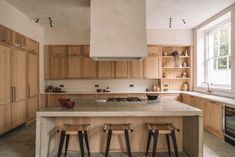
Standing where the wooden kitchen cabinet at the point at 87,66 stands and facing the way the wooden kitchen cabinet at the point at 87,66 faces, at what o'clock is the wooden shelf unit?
The wooden shelf unit is roughly at 9 o'clock from the wooden kitchen cabinet.

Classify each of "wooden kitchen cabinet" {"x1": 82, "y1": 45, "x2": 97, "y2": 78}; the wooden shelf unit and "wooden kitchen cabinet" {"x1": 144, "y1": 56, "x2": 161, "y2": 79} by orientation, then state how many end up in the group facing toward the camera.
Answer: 3

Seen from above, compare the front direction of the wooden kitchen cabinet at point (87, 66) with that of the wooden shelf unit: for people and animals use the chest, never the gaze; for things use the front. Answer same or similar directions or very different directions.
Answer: same or similar directions

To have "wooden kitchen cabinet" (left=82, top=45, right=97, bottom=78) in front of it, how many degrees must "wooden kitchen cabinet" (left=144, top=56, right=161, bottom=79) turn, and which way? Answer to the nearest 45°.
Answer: approximately 90° to its right

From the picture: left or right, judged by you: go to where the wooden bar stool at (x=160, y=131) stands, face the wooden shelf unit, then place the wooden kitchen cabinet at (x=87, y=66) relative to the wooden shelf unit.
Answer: left

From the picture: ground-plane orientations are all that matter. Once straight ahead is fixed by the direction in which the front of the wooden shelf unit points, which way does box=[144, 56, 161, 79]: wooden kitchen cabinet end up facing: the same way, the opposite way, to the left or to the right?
the same way

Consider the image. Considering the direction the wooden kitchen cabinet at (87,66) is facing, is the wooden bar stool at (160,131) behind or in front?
in front

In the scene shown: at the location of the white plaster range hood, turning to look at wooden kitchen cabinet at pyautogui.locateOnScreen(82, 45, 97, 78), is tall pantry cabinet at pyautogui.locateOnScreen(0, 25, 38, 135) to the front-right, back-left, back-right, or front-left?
front-left

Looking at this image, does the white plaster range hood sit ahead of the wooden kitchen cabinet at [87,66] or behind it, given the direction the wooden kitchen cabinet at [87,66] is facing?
ahead

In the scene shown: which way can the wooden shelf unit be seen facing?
toward the camera

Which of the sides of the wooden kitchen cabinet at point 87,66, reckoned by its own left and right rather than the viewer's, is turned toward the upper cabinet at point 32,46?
right

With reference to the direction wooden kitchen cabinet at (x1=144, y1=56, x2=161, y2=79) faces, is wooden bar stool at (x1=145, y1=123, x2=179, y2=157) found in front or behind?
in front

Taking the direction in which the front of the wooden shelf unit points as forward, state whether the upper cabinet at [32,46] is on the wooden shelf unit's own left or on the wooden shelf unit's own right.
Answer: on the wooden shelf unit's own right

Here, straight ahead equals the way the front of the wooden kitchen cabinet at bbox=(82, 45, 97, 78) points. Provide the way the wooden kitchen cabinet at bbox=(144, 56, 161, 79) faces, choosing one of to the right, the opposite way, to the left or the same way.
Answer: the same way

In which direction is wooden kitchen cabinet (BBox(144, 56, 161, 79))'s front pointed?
toward the camera

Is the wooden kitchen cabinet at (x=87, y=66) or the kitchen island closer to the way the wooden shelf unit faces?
the kitchen island
